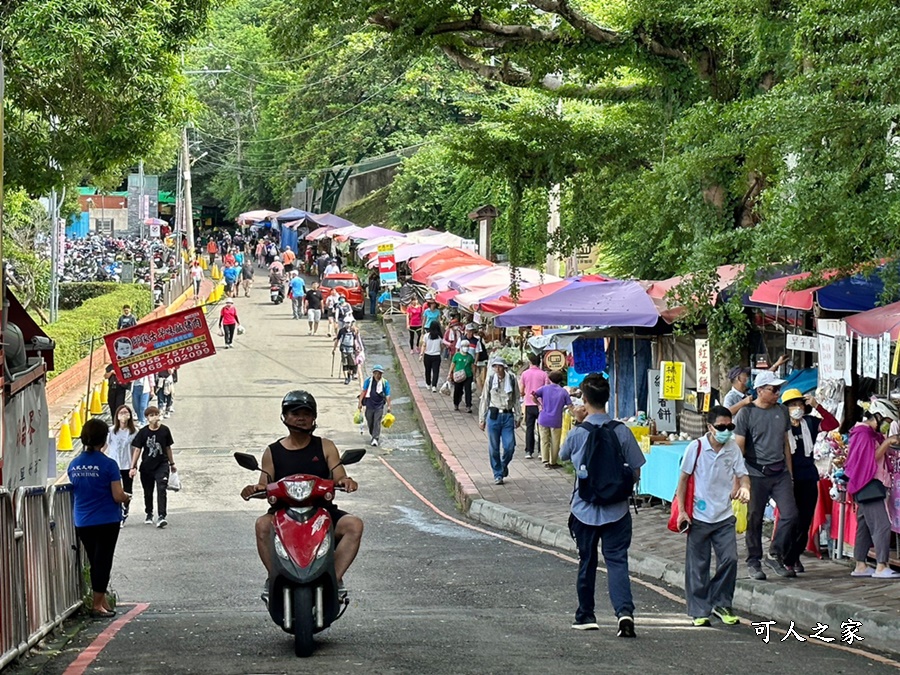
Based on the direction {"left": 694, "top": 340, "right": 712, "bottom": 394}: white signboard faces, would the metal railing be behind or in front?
in front

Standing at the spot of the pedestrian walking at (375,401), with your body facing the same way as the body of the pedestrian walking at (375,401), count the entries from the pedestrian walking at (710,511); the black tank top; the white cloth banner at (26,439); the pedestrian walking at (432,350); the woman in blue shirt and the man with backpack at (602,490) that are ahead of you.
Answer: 5

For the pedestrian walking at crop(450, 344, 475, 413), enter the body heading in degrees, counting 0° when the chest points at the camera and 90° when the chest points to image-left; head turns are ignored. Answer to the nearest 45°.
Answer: approximately 0°

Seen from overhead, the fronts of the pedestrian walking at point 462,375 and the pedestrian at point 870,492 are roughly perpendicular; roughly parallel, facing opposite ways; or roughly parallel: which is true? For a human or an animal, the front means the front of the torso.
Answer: roughly perpendicular

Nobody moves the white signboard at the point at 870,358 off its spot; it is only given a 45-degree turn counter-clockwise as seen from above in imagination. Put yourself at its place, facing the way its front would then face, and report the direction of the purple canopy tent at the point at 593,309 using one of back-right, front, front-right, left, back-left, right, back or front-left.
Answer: back

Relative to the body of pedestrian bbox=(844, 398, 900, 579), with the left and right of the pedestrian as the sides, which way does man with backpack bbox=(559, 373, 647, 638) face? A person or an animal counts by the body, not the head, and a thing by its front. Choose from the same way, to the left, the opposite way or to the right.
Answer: to the left

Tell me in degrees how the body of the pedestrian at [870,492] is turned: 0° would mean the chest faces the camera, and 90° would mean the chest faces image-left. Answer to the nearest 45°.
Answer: approximately 270°

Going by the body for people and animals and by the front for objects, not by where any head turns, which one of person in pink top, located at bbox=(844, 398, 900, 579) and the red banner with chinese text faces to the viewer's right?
the person in pink top

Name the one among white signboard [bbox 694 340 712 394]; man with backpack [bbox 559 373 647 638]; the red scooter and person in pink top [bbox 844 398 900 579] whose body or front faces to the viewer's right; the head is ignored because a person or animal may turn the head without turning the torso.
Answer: the person in pink top
